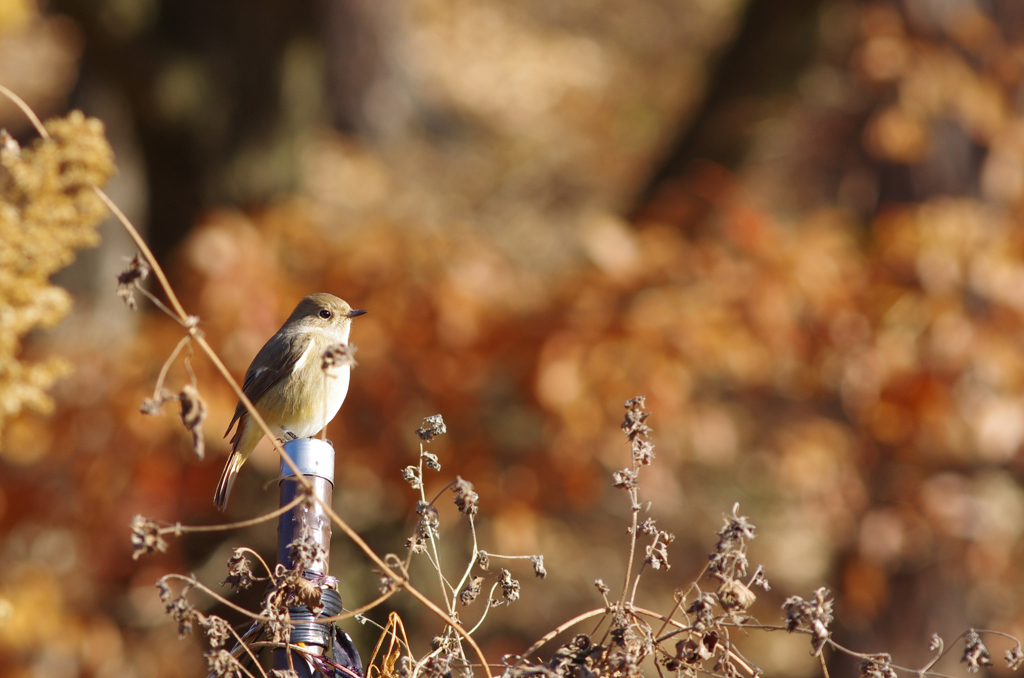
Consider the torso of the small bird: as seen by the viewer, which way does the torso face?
to the viewer's right

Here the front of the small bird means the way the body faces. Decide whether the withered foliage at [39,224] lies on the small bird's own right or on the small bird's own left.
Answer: on the small bird's own right
